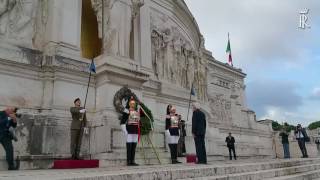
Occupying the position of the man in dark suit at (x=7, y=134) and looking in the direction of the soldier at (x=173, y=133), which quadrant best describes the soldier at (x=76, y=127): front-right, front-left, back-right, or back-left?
front-left

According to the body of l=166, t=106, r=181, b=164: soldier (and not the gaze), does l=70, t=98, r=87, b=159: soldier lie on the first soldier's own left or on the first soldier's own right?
on the first soldier's own right

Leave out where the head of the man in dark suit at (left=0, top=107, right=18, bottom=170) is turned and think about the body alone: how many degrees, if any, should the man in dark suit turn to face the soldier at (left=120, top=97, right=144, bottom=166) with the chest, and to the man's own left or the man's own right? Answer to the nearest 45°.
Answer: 0° — they already face them

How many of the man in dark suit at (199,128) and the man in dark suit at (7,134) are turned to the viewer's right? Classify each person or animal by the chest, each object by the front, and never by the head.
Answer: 1

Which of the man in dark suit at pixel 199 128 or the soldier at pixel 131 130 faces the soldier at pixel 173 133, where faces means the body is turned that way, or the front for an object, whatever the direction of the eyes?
the man in dark suit

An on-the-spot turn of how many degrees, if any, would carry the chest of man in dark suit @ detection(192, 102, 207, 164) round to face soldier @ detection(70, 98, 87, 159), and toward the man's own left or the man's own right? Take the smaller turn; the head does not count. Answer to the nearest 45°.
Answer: approximately 45° to the man's own left

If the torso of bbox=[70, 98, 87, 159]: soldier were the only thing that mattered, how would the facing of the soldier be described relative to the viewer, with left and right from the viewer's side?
facing the viewer and to the right of the viewer

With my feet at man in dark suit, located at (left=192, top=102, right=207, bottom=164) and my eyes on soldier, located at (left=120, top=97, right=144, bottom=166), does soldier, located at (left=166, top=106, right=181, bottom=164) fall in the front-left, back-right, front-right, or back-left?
front-right

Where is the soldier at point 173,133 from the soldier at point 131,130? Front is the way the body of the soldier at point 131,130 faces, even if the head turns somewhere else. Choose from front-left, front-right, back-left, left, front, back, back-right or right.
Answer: left

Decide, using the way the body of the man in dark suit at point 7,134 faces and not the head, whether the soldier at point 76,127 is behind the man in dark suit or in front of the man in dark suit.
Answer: in front

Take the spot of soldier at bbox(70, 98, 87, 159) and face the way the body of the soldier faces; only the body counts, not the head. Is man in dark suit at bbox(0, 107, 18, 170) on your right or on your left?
on your right

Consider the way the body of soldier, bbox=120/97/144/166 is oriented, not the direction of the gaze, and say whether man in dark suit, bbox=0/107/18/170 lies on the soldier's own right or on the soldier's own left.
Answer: on the soldier's own right

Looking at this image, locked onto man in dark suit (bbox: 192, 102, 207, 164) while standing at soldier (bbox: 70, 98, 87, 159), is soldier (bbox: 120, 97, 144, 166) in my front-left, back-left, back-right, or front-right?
front-right

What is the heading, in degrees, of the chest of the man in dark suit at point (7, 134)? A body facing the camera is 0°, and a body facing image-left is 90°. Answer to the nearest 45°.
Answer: approximately 270°

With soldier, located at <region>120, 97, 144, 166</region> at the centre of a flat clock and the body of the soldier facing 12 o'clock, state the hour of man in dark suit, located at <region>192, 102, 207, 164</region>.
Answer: The man in dark suit is roughly at 10 o'clock from the soldier.
